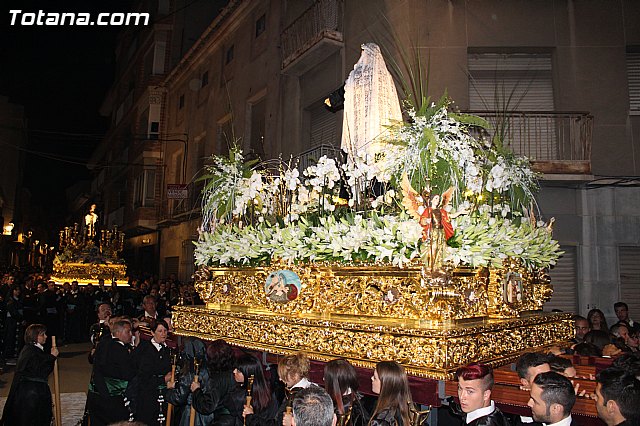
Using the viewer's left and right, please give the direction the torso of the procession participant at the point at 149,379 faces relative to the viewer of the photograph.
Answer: facing the viewer and to the right of the viewer

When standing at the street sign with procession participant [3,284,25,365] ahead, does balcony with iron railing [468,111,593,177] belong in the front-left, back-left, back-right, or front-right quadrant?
front-left

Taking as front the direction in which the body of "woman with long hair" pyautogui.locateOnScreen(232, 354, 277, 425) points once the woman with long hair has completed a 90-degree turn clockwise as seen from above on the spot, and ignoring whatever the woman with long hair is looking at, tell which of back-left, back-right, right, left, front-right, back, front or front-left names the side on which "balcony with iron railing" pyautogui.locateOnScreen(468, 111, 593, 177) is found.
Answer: front-right

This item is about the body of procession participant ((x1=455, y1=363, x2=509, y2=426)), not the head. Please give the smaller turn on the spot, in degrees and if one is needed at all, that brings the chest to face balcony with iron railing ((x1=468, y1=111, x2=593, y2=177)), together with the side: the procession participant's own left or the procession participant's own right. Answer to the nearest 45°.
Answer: approximately 135° to the procession participant's own right

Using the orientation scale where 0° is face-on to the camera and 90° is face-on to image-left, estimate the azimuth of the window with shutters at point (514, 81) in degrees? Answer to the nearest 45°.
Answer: approximately 0°

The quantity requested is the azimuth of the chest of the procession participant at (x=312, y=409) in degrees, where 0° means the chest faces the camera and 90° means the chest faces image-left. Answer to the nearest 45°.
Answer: approximately 180°

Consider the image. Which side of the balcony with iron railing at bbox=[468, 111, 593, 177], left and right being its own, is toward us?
front

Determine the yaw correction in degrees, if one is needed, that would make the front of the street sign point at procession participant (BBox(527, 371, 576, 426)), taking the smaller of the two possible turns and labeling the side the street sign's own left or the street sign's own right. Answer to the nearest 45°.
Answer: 0° — it already faces them
